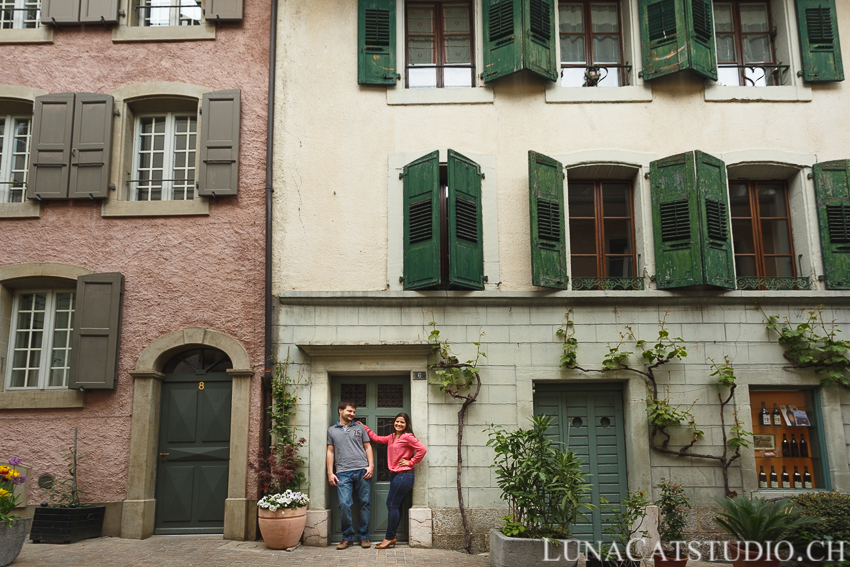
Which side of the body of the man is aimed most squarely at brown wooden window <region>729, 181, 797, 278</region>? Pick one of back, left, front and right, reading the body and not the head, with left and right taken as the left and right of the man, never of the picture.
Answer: left

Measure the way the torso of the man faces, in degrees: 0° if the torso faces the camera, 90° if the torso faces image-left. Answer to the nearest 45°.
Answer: approximately 0°
